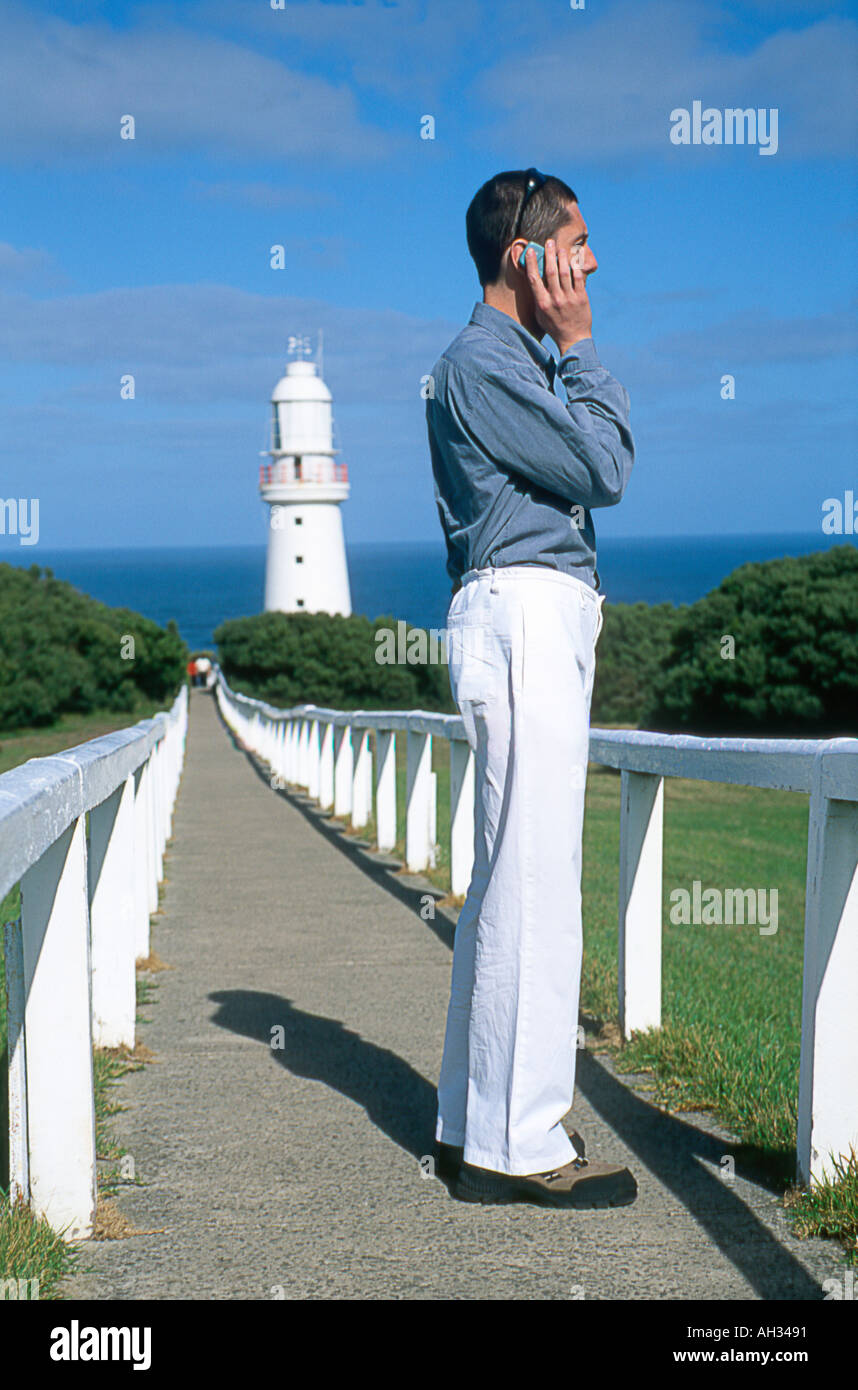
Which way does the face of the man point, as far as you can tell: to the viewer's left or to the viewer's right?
to the viewer's right

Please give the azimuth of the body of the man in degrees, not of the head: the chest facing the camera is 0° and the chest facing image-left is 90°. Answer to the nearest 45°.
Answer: approximately 270°

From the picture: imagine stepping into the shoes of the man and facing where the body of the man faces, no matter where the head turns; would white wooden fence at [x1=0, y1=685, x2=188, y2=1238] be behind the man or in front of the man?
behind
